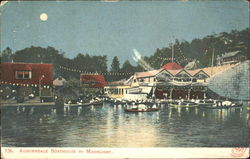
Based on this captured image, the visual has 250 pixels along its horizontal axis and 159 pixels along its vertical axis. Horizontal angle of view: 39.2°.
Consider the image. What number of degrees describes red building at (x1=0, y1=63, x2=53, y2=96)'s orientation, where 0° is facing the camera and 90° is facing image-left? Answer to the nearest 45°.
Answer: approximately 0°

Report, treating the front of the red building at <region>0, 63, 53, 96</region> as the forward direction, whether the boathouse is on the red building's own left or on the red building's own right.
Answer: on the red building's own left

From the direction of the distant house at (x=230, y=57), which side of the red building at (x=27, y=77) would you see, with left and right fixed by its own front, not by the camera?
left

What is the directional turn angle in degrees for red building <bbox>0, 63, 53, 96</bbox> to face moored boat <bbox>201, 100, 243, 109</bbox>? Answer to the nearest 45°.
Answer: approximately 90° to its left

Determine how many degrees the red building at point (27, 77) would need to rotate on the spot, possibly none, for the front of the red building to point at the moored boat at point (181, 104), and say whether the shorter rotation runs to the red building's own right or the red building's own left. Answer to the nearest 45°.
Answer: approximately 90° to the red building's own left

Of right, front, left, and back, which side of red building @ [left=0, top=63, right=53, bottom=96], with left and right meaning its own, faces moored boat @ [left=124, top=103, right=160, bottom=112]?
left
